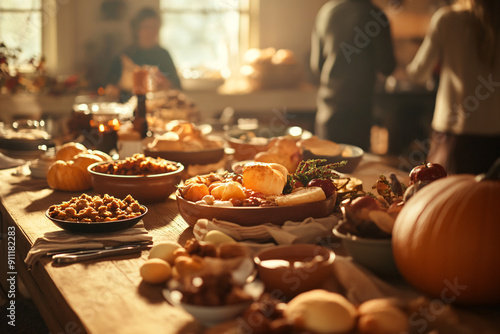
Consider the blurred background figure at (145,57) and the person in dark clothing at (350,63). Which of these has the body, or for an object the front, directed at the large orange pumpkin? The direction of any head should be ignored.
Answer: the blurred background figure

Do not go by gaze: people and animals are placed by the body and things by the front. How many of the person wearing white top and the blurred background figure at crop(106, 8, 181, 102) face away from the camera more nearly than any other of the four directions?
1

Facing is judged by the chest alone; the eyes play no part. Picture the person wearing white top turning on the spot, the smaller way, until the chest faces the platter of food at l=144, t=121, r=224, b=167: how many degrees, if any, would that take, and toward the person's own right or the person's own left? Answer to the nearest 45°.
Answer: approximately 135° to the person's own left

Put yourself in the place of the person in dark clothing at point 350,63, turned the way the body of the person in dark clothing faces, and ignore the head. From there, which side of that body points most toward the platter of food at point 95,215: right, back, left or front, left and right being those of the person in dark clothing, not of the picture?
back

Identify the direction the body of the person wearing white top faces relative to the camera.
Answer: away from the camera

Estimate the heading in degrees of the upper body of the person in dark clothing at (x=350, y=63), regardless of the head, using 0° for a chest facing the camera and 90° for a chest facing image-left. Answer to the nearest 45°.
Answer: approximately 180°

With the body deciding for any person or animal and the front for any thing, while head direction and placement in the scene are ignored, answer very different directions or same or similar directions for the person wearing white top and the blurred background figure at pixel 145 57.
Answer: very different directions
